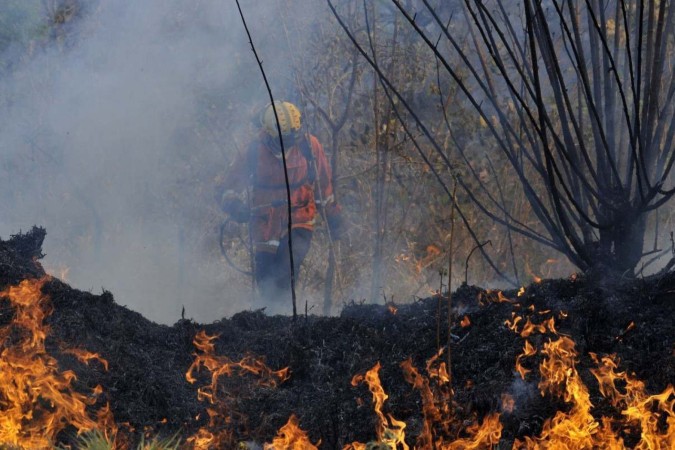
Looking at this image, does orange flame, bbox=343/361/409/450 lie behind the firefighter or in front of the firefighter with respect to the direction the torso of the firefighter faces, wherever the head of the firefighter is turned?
in front

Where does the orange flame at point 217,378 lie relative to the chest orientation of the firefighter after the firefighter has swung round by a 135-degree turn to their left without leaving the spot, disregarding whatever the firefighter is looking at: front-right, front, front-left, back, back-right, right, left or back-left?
back-right

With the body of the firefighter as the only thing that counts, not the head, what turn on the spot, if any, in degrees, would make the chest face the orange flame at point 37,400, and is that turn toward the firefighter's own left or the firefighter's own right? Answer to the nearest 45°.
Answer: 0° — they already face it

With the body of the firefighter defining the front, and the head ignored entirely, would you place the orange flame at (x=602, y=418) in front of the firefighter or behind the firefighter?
in front

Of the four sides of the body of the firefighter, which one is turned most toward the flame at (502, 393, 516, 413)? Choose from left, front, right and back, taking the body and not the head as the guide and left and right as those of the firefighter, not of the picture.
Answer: front

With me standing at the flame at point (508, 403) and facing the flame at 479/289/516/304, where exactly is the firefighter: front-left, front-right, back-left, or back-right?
front-left

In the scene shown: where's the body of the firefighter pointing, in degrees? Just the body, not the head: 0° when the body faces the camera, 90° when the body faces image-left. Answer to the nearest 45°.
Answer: approximately 0°
